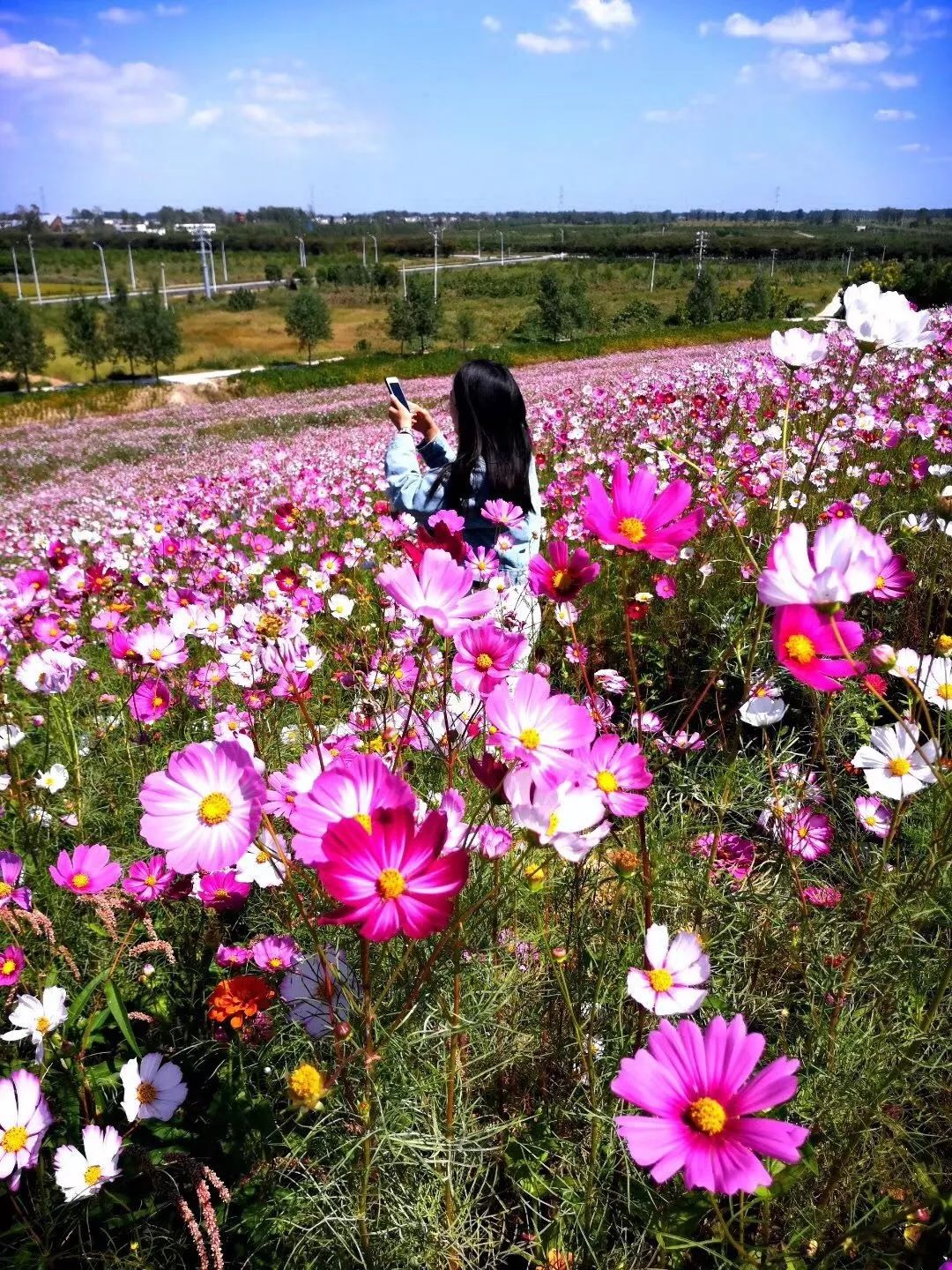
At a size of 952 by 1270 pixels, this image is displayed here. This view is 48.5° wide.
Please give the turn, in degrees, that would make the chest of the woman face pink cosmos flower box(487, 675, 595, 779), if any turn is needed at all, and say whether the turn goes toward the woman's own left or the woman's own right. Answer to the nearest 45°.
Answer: approximately 135° to the woman's own left

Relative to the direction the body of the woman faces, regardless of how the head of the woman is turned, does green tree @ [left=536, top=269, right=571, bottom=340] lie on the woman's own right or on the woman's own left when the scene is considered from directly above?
on the woman's own right

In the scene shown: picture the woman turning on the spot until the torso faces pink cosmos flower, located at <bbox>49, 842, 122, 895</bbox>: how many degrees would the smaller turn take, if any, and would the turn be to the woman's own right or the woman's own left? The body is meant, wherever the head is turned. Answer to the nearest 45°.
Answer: approximately 135° to the woman's own left

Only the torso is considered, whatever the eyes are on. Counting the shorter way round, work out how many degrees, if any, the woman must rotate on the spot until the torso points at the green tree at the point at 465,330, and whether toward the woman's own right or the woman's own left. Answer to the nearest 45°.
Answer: approximately 45° to the woman's own right

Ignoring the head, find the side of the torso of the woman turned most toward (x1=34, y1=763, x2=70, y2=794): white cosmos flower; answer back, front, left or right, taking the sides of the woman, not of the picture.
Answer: left

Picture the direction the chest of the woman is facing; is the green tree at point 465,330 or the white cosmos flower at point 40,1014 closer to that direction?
the green tree

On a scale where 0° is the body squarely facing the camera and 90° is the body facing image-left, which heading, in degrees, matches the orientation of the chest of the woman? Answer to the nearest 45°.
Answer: approximately 135°

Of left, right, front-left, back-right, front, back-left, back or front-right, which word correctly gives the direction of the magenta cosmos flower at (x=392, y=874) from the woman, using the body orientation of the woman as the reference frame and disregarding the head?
back-left

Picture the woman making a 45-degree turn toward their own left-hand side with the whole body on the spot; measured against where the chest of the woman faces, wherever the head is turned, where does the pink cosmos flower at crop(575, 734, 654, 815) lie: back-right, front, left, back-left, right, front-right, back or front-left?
left

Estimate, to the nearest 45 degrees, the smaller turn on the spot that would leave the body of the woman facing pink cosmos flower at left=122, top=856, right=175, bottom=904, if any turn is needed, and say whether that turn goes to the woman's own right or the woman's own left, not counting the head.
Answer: approximately 135° to the woman's own left

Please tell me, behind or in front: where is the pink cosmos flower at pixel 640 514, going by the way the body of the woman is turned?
behind

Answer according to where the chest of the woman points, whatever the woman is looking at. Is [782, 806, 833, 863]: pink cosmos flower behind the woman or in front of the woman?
behind

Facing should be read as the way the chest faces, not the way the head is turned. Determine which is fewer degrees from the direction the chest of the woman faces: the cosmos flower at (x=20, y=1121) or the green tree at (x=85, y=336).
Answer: the green tree

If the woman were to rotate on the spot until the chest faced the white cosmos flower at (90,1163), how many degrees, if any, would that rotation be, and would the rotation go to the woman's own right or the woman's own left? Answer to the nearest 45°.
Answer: approximately 135° to the woman's own left

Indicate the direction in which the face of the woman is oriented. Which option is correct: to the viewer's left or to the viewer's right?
to the viewer's left

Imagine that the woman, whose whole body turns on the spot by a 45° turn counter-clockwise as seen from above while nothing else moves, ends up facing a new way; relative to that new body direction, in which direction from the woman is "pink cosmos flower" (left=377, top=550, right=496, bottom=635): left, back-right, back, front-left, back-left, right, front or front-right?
left
